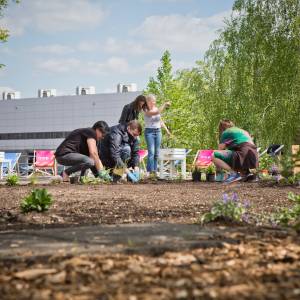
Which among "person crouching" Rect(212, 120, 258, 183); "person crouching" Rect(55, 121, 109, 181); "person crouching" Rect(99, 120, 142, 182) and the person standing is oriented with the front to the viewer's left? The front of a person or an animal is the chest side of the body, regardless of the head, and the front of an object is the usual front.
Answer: "person crouching" Rect(212, 120, 258, 183)

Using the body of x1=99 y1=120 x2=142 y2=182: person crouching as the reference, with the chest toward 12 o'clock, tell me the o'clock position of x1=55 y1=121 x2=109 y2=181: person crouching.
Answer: x1=55 y1=121 x2=109 y2=181: person crouching is roughly at 4 o'clock from x1=99 y1=120 x2=142 y2=182: person crouching.

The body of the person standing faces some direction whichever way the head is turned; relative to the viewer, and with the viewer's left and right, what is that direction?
facing the viewer

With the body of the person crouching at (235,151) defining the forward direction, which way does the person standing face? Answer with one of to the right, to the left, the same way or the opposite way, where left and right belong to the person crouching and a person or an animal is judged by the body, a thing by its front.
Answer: to the left

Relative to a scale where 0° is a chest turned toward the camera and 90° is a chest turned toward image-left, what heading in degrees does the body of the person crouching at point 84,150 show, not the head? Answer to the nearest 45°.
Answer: approximately 270°

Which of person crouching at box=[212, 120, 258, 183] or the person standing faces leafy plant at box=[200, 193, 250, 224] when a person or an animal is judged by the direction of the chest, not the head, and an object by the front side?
the person standing

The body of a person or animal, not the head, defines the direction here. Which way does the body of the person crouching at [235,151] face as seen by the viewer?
to the viewer's left

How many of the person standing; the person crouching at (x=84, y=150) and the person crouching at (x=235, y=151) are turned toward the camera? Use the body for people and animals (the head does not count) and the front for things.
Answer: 1

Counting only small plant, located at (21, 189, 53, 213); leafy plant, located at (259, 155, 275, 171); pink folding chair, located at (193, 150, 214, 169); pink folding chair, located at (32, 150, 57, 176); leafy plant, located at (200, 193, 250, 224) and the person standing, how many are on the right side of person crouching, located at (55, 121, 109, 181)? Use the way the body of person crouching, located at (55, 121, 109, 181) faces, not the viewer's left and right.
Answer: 2

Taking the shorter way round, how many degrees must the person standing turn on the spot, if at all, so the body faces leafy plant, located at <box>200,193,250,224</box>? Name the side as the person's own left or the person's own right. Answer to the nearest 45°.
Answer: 0° — they already face it

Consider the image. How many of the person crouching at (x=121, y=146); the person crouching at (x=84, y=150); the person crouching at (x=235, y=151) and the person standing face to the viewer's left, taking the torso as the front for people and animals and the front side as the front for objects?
1

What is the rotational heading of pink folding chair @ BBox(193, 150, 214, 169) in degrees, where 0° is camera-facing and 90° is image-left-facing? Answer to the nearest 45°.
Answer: approximately 45°
